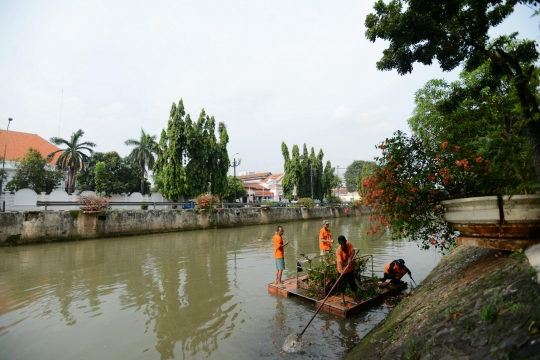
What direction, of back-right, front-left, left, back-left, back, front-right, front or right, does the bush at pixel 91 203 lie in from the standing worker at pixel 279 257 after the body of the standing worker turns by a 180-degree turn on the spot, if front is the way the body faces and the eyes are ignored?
front-right

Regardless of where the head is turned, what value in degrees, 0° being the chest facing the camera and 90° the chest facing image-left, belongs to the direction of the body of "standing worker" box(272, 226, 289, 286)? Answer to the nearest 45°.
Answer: approximately 270°

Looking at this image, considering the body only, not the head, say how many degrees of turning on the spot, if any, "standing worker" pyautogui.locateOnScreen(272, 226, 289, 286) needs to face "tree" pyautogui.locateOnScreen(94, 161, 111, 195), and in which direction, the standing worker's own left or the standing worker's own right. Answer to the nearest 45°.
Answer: approximately 135° to the standing worker's own left

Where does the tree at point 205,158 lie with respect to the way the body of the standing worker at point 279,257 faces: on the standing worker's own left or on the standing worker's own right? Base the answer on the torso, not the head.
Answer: on the standing worker's own left

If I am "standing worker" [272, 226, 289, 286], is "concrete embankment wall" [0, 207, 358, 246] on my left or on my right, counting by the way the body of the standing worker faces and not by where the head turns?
on my left

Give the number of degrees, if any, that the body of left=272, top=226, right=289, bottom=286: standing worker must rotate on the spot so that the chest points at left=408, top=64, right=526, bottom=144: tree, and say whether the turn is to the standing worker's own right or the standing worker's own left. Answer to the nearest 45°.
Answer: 0° — they already face it

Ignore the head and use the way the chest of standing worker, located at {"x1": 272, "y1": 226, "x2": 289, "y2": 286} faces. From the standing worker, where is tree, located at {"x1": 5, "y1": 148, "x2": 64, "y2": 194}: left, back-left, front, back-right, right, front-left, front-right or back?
back-left
